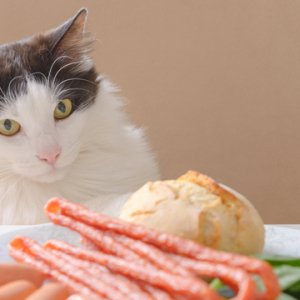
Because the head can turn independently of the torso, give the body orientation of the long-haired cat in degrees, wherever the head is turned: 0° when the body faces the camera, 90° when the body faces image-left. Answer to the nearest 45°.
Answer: approximately 0°

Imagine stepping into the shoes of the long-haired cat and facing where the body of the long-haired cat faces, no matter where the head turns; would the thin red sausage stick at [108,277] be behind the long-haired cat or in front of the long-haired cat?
in front

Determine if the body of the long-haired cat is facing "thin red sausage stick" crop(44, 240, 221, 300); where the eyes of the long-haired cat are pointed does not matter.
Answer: yes

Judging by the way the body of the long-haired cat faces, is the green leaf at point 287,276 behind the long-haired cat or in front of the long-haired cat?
in front

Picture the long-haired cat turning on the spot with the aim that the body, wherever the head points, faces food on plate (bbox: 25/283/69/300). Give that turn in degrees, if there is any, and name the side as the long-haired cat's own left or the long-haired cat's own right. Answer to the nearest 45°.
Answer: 0° — it already faces it

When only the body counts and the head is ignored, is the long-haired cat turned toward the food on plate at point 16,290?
yes

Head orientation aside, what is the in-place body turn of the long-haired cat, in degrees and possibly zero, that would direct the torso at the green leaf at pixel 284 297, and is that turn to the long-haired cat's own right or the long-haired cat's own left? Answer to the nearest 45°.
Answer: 0° — it already faces it

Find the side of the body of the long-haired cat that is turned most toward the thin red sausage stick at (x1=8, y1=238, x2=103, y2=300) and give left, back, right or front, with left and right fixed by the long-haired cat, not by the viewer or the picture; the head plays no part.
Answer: front

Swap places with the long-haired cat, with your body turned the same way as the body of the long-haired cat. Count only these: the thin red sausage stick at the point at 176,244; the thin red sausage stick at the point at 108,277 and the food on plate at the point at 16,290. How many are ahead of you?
3
